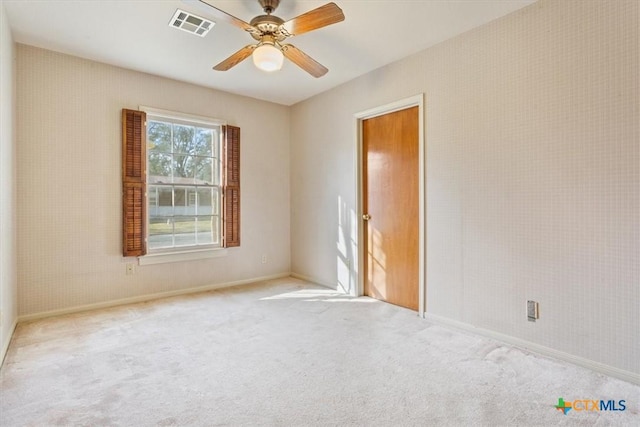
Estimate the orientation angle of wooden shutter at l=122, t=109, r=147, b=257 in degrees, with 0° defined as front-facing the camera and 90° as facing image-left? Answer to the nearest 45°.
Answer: approximately 0°

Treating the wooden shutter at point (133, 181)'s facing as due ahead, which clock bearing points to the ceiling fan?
The ceiling fan is roughly at 11 o'clock from the wooden shutter.

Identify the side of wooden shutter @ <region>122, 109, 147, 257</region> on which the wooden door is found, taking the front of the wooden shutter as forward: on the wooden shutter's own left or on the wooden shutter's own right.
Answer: on the wooden shutter's own left

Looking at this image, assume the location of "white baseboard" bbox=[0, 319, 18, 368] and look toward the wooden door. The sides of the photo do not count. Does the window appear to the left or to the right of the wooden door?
left

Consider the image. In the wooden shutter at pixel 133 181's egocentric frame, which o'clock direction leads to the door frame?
The door frame is roughly at 10 o'clock from the wooden shutter.

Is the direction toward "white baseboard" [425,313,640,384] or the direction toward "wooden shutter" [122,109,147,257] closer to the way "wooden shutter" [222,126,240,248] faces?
the white baseboard

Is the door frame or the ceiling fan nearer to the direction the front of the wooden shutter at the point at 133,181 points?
the ceiling fan

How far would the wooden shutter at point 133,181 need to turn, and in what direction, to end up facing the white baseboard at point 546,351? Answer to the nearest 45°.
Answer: approximately 45° to its left

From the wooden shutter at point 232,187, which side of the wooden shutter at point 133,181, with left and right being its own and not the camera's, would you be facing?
left

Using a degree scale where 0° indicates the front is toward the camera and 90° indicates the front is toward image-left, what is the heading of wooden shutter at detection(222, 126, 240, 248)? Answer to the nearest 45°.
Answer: approximately 315°

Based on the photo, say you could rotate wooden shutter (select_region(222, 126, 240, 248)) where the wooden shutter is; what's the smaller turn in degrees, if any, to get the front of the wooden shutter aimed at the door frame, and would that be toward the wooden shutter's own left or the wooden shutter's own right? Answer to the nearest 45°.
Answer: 0° — it already faces it
